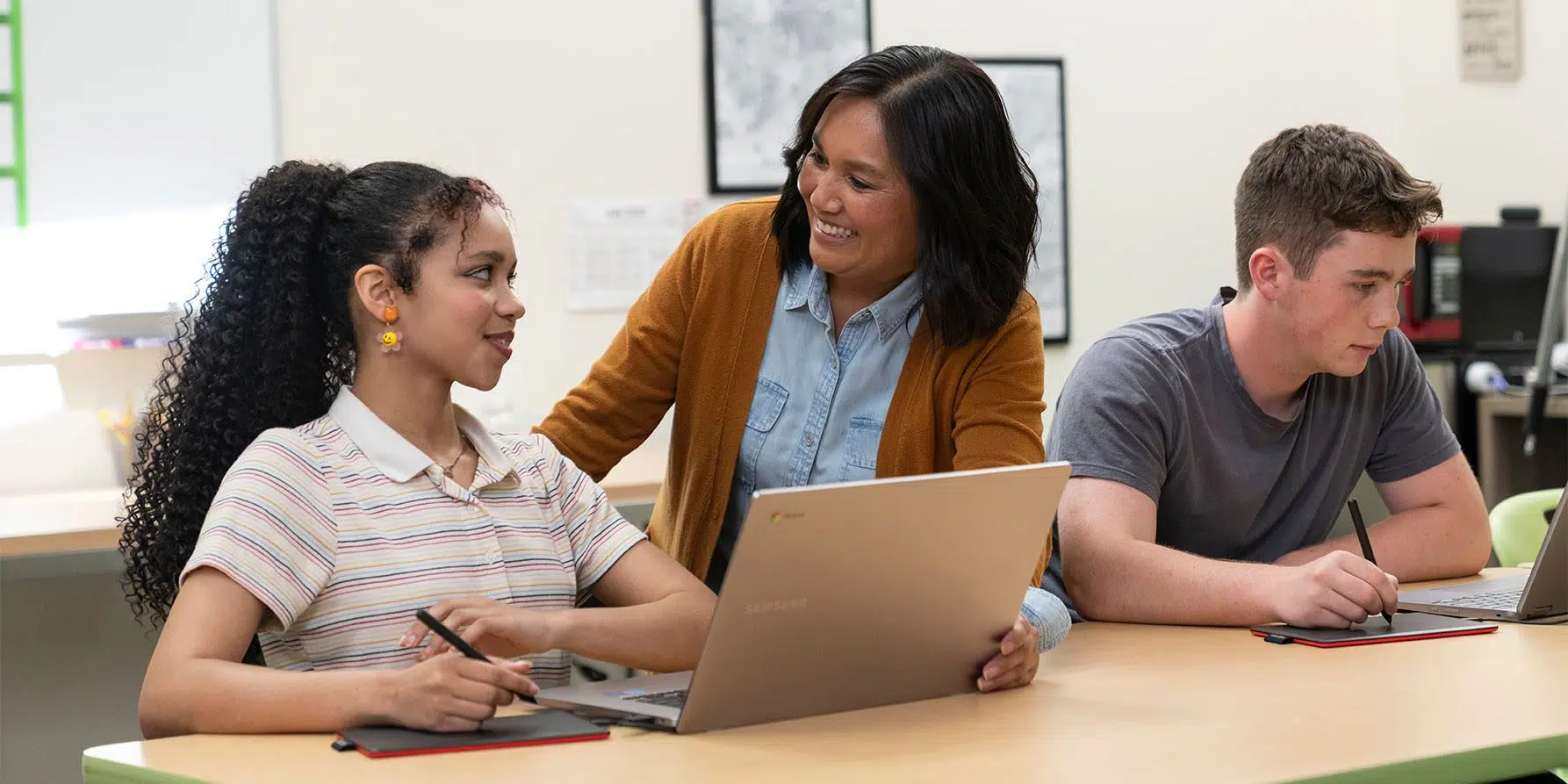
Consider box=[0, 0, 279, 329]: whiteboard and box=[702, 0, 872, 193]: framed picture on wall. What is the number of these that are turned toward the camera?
2

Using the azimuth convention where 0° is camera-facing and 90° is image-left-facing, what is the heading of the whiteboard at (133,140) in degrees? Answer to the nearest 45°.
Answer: approximately 0°

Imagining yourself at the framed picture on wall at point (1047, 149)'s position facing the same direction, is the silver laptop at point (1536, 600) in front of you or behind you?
in front

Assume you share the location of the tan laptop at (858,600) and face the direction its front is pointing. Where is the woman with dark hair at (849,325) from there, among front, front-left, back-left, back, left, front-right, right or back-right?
front-right

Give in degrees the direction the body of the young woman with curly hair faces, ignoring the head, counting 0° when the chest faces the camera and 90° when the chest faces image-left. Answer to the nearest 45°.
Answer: approximately 315°

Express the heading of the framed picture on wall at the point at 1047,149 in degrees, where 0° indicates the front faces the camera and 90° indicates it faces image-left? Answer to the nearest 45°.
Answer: approximately 0°
